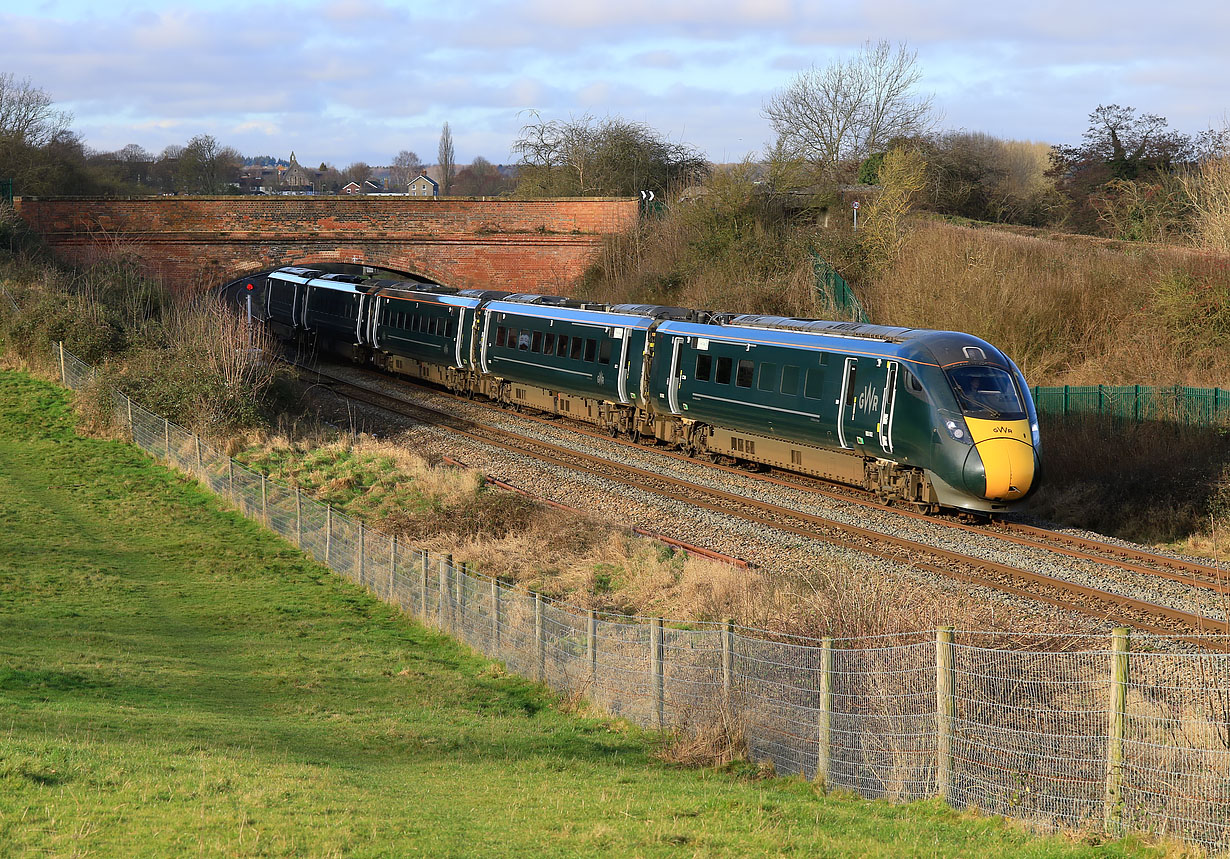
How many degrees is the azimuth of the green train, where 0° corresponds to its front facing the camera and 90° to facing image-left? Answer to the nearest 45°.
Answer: approximately 315°

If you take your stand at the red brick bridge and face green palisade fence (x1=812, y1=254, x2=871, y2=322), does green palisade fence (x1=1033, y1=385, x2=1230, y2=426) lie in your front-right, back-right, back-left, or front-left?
front-right

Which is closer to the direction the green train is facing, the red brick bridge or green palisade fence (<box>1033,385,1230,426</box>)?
the green palisade fence

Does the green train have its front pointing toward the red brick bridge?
no

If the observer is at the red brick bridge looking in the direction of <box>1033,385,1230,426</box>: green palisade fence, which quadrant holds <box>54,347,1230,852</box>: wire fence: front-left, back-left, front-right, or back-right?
front-right

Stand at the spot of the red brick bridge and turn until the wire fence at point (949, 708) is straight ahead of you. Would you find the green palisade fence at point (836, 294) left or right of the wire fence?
left

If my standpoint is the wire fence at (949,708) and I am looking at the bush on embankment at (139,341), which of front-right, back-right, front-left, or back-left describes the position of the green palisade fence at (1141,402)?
front-right

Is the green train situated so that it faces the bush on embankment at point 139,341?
no

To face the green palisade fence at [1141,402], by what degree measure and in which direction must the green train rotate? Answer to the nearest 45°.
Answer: approximately 45° to its left

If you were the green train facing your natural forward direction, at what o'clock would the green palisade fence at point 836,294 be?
The green palisade fence is roughly at 8 o'clock from the green train.
